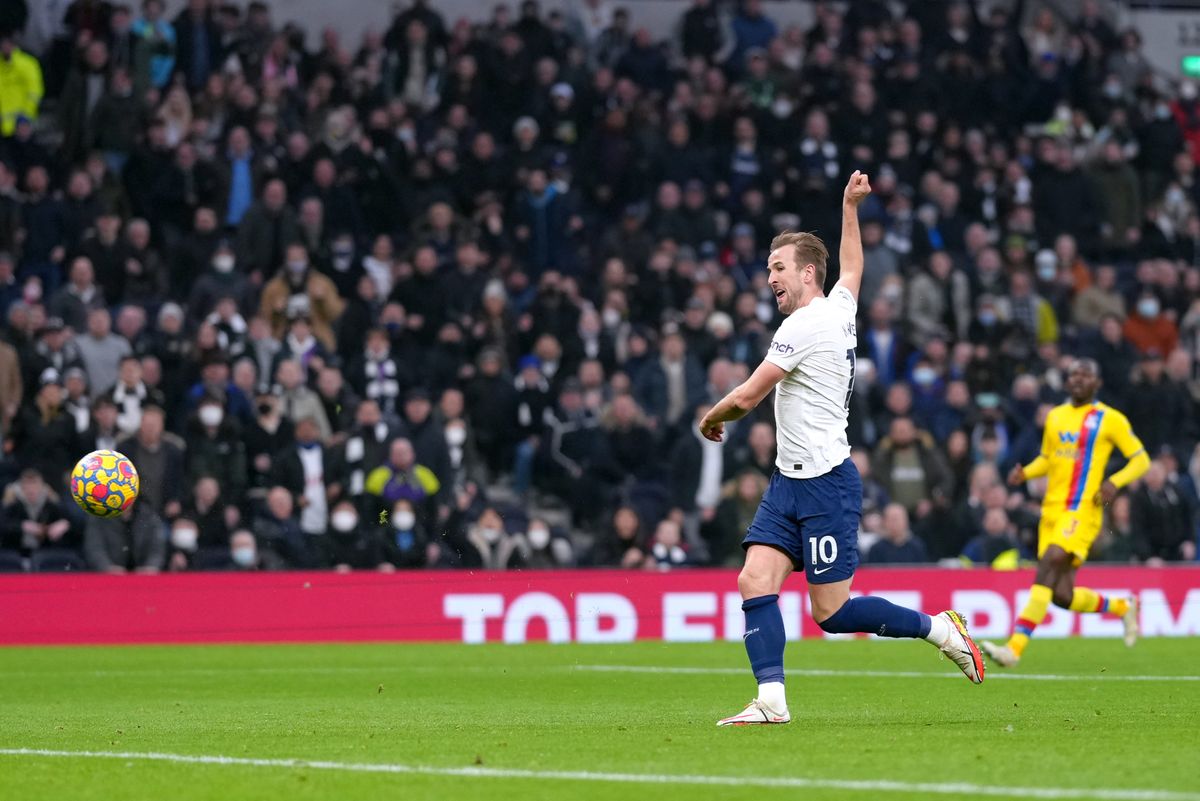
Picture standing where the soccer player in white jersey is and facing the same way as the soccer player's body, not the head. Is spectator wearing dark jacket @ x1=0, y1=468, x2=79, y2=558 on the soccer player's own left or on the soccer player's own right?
on the soccer player's own right

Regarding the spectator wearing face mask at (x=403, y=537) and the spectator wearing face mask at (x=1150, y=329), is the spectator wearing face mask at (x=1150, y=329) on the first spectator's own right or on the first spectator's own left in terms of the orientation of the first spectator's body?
on the first spectator's own left

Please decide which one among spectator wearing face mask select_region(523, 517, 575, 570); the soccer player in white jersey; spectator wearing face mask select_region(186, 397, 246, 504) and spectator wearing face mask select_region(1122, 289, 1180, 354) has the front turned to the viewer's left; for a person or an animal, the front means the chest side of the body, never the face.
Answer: the soccer player in white jersey

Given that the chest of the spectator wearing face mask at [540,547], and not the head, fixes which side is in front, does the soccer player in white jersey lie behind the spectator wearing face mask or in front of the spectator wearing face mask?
in front

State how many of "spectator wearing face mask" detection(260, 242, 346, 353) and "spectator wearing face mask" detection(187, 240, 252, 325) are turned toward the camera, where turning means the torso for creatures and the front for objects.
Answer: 2

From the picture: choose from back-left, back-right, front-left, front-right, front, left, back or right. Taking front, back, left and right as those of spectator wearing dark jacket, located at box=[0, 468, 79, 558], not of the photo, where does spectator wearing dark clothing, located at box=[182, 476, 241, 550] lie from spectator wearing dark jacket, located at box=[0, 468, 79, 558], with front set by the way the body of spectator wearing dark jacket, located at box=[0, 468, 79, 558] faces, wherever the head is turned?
left

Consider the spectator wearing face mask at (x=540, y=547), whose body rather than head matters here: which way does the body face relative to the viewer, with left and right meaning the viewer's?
facing the viewer

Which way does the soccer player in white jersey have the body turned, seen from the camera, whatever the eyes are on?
to the viewer's left

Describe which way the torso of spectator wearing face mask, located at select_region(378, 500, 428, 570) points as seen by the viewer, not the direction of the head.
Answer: toward the camera

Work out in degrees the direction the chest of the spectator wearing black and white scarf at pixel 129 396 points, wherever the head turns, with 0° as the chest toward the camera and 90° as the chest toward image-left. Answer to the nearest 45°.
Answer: approximately 0°

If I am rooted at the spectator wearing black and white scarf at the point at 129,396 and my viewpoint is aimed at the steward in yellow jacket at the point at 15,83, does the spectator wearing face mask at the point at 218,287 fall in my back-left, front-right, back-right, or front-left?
front-right

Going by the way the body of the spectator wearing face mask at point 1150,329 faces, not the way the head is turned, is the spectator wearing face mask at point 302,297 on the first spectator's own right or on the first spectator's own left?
on the first spectator's own right

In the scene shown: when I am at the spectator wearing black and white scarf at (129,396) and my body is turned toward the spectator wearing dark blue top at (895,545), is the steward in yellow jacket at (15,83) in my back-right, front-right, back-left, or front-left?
back-left

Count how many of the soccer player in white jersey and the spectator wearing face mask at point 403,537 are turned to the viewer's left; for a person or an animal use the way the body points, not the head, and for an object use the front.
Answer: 1

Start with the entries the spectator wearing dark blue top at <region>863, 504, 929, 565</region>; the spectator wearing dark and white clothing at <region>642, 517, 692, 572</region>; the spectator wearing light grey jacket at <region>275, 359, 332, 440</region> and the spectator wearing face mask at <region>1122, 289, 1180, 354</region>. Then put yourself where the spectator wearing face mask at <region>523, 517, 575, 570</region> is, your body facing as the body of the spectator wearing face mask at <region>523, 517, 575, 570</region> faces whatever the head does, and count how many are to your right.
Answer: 1
